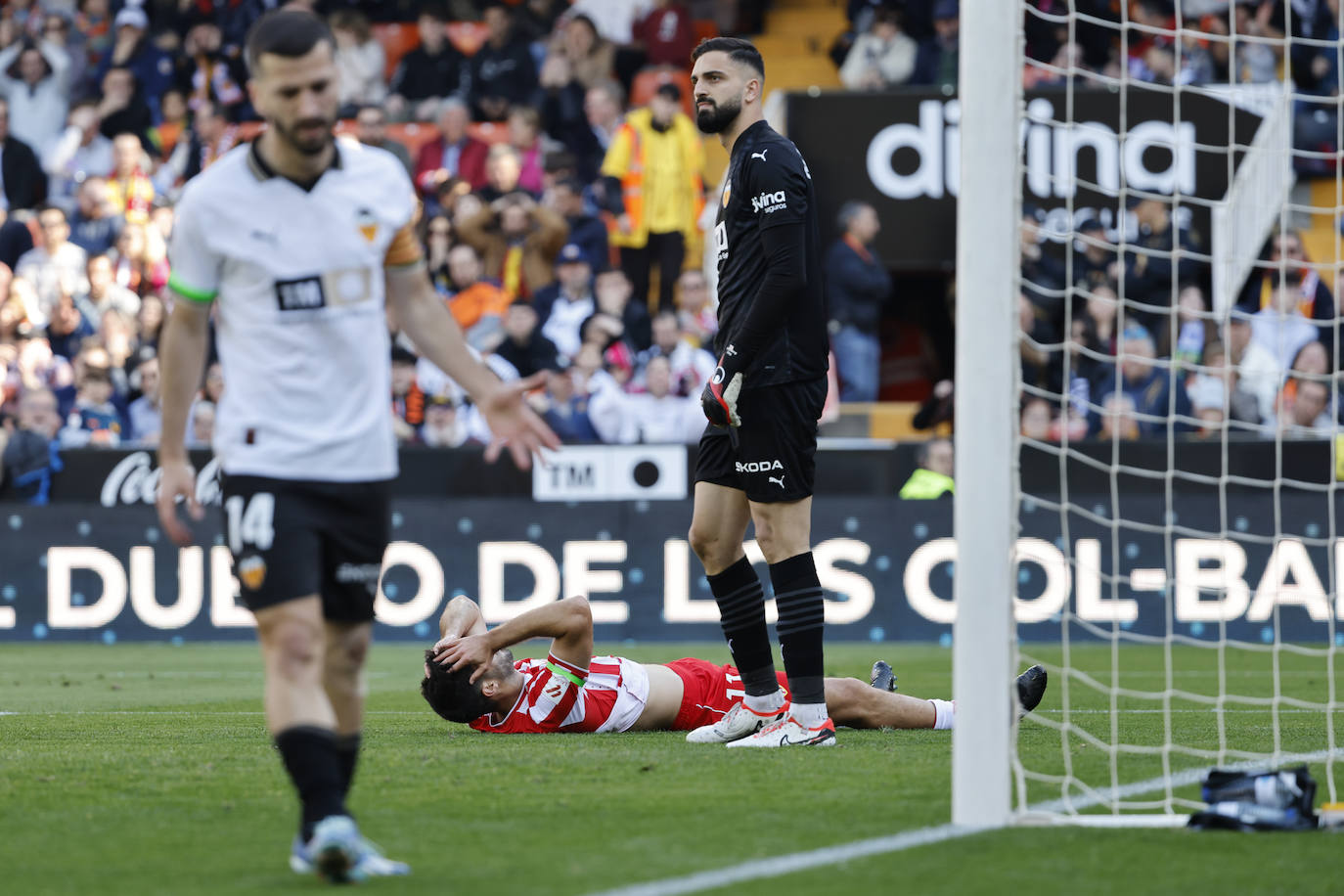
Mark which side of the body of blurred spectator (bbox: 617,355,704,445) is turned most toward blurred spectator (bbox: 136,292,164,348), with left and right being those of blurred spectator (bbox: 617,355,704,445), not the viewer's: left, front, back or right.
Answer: right

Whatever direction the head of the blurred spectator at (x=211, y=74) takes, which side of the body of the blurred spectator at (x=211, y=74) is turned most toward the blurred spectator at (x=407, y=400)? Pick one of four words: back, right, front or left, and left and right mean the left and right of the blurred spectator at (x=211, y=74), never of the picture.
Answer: front

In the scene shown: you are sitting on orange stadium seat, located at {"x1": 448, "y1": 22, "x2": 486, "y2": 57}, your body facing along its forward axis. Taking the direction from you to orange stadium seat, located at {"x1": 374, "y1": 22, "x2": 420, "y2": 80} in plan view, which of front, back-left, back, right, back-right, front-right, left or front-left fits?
back-right

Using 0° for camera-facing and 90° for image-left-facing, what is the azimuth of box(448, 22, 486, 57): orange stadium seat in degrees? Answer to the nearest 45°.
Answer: approximately 0°

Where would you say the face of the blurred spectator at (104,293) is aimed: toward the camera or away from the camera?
toward the camera

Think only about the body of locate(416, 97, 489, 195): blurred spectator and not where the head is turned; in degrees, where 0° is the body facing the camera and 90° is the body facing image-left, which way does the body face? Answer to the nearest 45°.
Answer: approximately 0°

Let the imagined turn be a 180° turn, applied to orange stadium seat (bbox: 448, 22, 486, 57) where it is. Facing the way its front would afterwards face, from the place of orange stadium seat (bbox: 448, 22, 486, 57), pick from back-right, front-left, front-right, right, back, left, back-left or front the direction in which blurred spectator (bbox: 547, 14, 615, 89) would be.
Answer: back-right

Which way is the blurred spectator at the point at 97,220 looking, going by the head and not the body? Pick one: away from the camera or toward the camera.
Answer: toward the camera

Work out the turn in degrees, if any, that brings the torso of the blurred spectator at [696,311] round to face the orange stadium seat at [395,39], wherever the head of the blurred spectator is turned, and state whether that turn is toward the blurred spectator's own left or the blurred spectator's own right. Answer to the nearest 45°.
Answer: approximately 135° to the blurred spectator's own right

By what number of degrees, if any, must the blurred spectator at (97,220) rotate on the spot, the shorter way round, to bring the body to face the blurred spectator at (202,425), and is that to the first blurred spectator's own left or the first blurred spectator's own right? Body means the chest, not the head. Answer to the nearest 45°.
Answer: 0° — they already face them

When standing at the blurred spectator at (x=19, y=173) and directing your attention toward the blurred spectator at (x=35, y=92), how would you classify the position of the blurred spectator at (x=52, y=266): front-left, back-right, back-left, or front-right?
back-right

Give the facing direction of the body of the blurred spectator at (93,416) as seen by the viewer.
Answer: toward the camera

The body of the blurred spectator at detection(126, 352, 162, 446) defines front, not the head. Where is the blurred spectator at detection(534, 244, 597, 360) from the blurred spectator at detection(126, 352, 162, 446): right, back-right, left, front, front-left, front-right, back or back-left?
left

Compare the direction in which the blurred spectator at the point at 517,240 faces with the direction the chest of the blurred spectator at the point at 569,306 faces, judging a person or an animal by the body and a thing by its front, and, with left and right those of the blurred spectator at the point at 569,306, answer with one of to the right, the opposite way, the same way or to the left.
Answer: the same way

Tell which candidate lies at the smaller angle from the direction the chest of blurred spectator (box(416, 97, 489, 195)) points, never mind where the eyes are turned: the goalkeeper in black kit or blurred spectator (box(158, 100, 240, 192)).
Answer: the goalkeeper in black kit

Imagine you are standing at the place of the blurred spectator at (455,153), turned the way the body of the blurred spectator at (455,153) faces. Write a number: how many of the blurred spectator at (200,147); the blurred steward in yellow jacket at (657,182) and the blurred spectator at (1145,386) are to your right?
1

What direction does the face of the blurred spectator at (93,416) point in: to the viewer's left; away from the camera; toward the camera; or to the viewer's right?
toward the camera

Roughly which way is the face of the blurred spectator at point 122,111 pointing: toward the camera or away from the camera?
toward the camera
